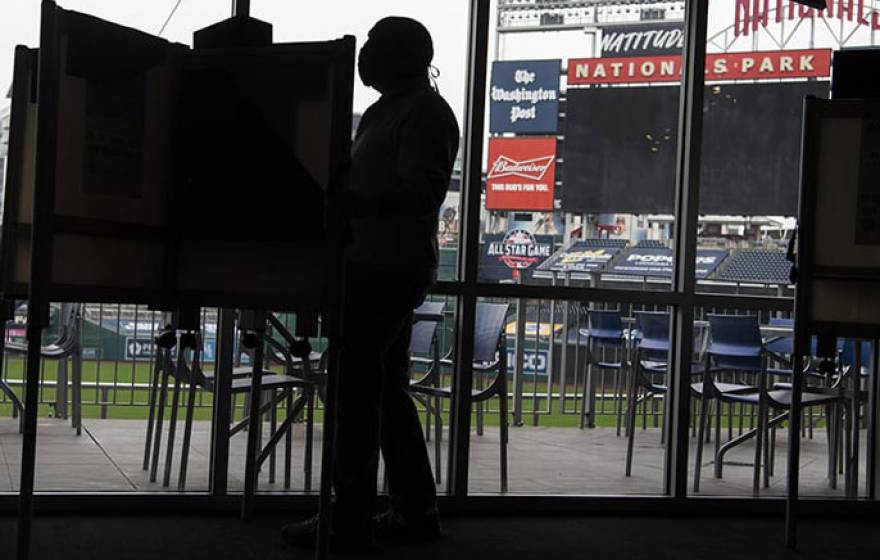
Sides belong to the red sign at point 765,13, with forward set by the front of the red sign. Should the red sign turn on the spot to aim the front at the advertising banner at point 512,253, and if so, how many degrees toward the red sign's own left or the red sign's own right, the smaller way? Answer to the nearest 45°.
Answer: approximately 45° to the red sign's own right

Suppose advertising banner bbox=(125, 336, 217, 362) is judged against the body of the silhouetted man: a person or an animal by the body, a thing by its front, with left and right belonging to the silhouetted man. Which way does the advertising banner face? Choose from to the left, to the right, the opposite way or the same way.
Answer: to the left

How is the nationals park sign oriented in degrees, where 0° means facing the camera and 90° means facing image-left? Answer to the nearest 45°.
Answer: approximately 0°

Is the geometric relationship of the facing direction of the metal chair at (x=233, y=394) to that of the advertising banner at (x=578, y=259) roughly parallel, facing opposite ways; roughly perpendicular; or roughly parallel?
roughly perpendicular

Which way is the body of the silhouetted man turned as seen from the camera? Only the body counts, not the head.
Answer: to the viewer's left
